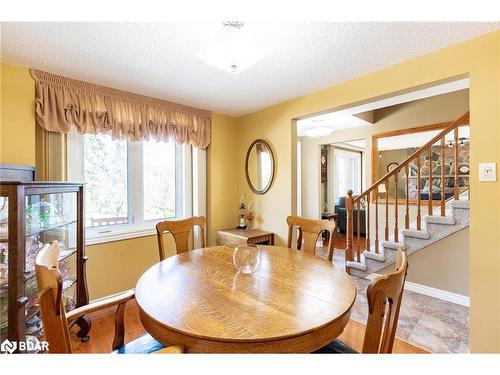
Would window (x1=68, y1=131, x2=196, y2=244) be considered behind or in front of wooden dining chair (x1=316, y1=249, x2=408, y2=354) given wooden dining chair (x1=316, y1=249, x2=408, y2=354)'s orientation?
in front

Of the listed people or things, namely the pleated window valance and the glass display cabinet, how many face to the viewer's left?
0

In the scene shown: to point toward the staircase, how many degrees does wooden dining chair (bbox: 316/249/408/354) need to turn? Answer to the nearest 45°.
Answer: approximately 45° to its right

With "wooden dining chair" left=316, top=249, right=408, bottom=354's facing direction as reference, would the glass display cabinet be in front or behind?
in front

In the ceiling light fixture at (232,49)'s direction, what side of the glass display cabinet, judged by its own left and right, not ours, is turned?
front

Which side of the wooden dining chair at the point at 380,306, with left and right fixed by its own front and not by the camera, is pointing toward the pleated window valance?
front

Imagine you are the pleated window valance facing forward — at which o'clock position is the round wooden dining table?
The round wooden dining table is roughly at 1 o'clock from the pleated window valance.

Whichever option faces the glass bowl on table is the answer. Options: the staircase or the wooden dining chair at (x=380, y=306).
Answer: the wooden dining chair

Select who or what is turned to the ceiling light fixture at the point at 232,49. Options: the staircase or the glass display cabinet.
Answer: the glass display cabinet

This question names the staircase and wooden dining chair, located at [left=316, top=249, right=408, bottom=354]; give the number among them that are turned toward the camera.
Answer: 0

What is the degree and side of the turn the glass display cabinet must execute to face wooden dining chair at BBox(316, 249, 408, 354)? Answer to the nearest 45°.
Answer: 0° — it already faces it

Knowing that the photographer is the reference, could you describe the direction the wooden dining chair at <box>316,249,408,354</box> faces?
facing away from the viewer and to the left of the viewer

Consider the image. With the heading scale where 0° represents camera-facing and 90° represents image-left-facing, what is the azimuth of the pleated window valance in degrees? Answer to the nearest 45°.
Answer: approximately 315°

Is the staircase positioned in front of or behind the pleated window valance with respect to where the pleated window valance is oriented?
in front
